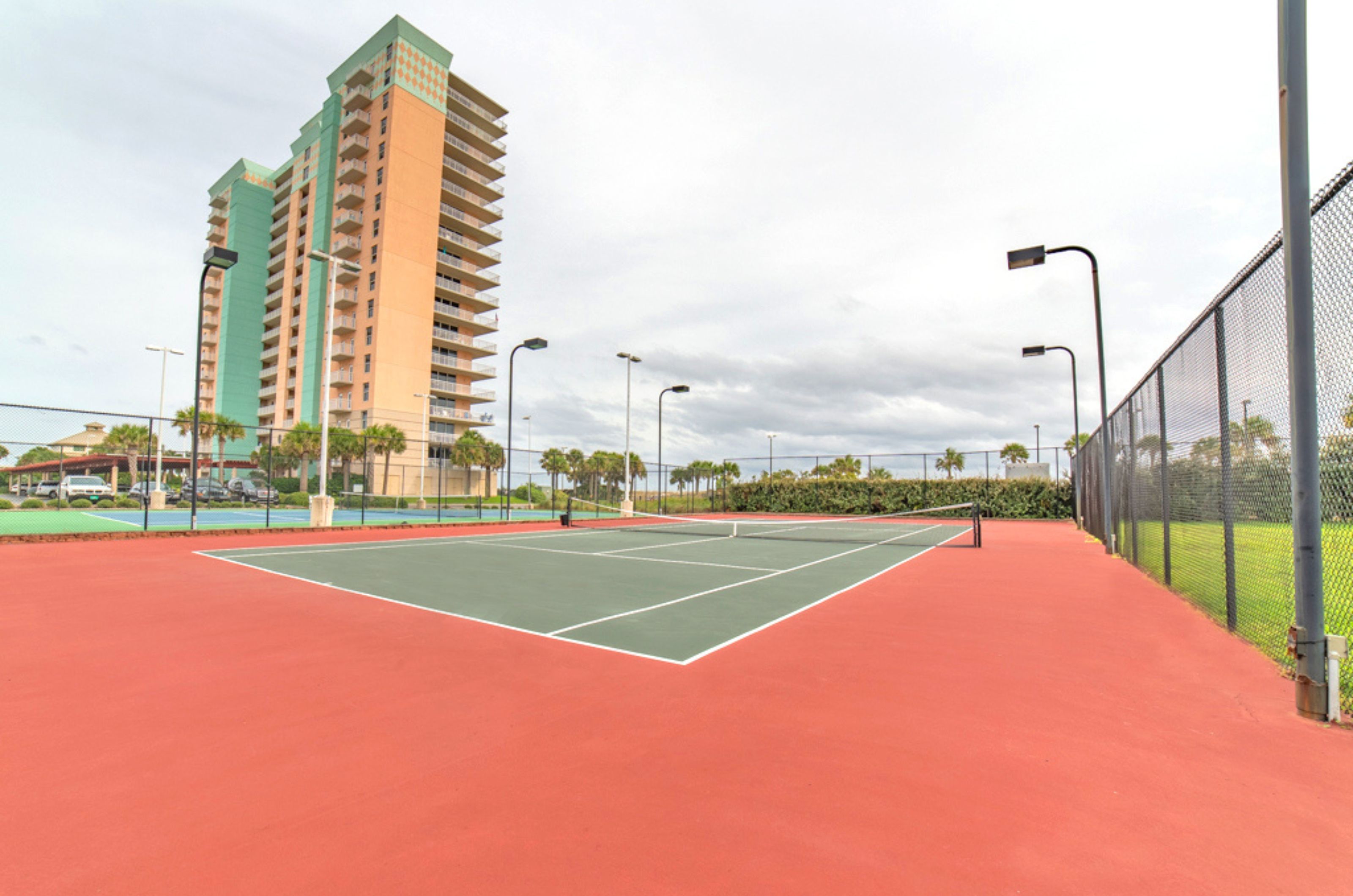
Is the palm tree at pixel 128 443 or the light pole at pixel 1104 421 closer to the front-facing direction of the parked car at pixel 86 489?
the light pole

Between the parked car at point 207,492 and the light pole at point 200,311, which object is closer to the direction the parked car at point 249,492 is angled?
the light pole

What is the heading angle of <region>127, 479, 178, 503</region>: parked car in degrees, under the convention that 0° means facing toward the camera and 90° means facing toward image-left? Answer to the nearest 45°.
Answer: approximately 315°

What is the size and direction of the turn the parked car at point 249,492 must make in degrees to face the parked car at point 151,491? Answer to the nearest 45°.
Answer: approximately 135° to its right

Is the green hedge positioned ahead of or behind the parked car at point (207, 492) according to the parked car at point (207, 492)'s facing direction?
ahead

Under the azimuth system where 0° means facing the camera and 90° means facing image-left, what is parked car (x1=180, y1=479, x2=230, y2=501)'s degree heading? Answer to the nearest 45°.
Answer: approximately 315°

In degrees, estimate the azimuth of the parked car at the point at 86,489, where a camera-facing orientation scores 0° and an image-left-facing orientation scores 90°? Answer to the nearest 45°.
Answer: approximately 315°

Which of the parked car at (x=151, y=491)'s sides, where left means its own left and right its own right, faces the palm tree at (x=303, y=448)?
left
